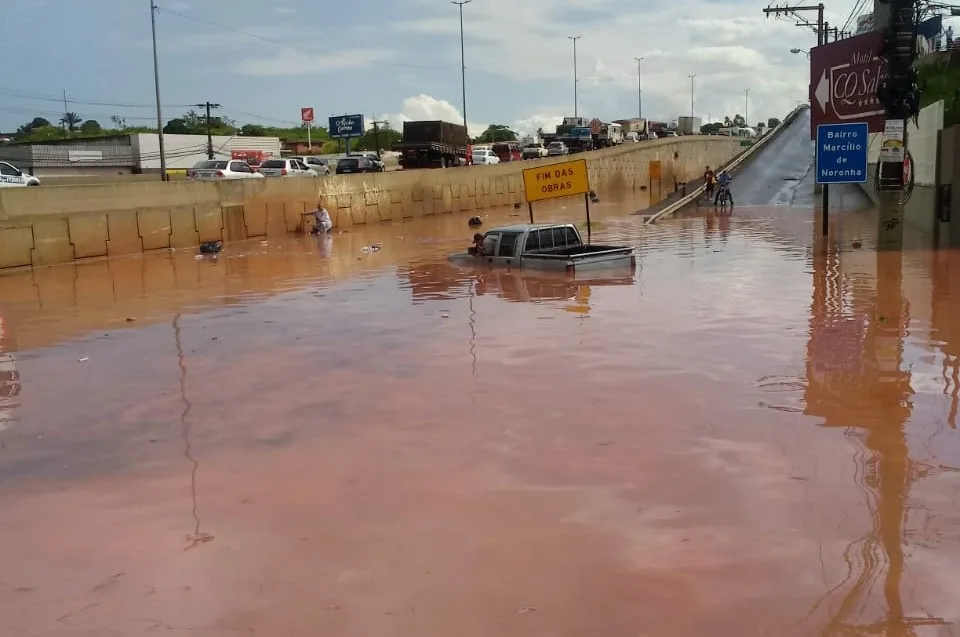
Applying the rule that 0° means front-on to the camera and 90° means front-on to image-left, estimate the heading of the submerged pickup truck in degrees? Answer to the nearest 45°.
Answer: approximately 135°

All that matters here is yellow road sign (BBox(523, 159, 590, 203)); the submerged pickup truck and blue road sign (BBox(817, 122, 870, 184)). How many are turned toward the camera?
2

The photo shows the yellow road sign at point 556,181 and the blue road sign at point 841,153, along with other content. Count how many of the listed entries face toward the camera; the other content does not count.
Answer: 2

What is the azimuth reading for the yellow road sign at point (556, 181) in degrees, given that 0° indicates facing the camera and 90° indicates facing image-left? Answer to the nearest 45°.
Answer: approximately 0°

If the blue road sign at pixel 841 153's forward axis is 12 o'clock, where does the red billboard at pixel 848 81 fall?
The red billboard is roughly at 6 o'clock from the blue road sign.

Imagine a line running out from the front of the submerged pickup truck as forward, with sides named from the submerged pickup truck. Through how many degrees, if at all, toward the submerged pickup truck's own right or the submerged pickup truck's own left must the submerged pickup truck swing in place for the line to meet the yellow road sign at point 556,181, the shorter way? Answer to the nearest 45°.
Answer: approximately 45° to the submerged pickup truck's own right

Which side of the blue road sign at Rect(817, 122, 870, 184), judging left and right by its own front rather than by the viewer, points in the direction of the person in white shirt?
right

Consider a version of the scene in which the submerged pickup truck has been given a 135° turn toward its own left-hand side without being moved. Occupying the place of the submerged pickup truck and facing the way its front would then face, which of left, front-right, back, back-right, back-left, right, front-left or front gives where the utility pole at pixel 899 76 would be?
left
